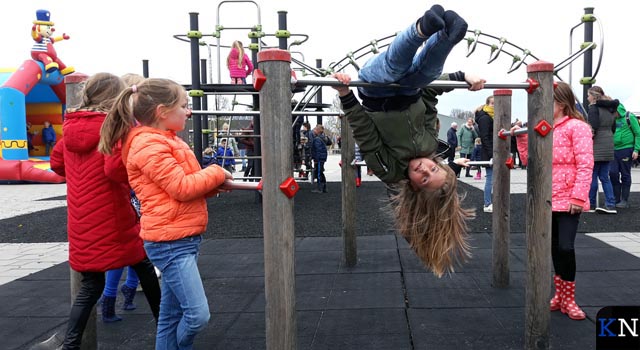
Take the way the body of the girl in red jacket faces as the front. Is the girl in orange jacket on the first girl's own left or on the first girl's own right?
on the first girl's own right

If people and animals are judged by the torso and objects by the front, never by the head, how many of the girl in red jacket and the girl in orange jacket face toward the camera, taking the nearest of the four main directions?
0

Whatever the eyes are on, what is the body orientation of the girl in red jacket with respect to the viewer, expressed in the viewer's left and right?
facing away from the viewer and to the right of the viewer

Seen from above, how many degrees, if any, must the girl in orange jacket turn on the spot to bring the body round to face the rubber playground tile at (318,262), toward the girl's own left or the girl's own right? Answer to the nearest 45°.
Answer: approximately 45° to the girl's own left

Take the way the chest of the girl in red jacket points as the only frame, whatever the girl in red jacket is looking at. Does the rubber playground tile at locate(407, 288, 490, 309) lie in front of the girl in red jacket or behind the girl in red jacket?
in front

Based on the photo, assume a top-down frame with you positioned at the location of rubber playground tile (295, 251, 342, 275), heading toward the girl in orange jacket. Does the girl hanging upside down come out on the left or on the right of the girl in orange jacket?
left

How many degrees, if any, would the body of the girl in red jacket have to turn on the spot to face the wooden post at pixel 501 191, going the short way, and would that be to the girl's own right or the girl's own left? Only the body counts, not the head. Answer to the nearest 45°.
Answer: approximately 45° to the girl's own right

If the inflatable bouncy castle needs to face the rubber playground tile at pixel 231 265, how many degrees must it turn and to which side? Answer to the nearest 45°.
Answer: approximately 45° to its right

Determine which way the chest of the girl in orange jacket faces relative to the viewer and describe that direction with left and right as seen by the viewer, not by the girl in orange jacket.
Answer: facing to the right of the viewer

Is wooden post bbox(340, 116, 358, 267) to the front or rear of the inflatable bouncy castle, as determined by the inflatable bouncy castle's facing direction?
to the front

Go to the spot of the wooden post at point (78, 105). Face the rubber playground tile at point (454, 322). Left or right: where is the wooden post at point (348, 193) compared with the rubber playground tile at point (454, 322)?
left

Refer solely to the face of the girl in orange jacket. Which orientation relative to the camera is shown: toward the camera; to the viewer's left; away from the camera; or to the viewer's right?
to the viewer's right

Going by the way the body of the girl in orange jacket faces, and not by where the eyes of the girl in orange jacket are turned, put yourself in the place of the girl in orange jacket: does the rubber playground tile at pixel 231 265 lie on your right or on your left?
on your left

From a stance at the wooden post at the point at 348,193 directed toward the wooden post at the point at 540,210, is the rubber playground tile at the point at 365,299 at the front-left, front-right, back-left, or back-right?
front-right
